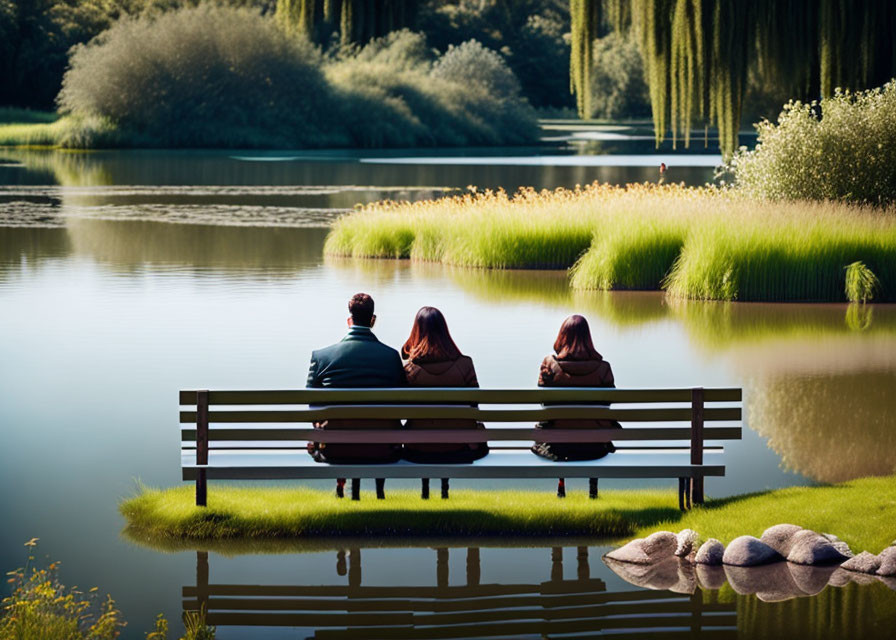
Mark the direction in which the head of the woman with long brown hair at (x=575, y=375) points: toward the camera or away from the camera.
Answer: away from the camera

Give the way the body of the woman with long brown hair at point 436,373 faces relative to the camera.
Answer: away from the camera

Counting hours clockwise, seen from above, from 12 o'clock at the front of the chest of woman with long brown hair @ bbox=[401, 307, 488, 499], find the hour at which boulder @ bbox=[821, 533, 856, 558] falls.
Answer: The boulder is roughly at 4 o'clock from the woman with long brown hair.

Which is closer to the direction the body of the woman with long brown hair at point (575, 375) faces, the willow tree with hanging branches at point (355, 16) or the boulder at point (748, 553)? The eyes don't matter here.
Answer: the willow tree with hanging branches

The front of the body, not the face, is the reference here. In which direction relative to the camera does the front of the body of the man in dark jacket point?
away from the camera

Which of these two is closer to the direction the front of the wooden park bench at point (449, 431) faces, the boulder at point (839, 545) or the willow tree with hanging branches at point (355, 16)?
the willow tree with hanging branches

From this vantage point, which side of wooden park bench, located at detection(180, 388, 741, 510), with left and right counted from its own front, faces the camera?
back

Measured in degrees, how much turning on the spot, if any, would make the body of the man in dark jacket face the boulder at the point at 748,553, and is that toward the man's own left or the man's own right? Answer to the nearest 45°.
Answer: approximately 135° to the man's own right

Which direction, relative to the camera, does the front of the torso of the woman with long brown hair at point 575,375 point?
away from the camera
